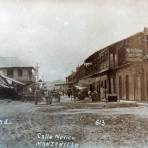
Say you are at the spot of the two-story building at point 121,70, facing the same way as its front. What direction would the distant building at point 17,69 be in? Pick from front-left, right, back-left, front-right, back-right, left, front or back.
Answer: front-right

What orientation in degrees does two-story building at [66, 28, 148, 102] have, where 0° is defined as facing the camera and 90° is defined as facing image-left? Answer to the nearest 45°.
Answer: approximately 45°
